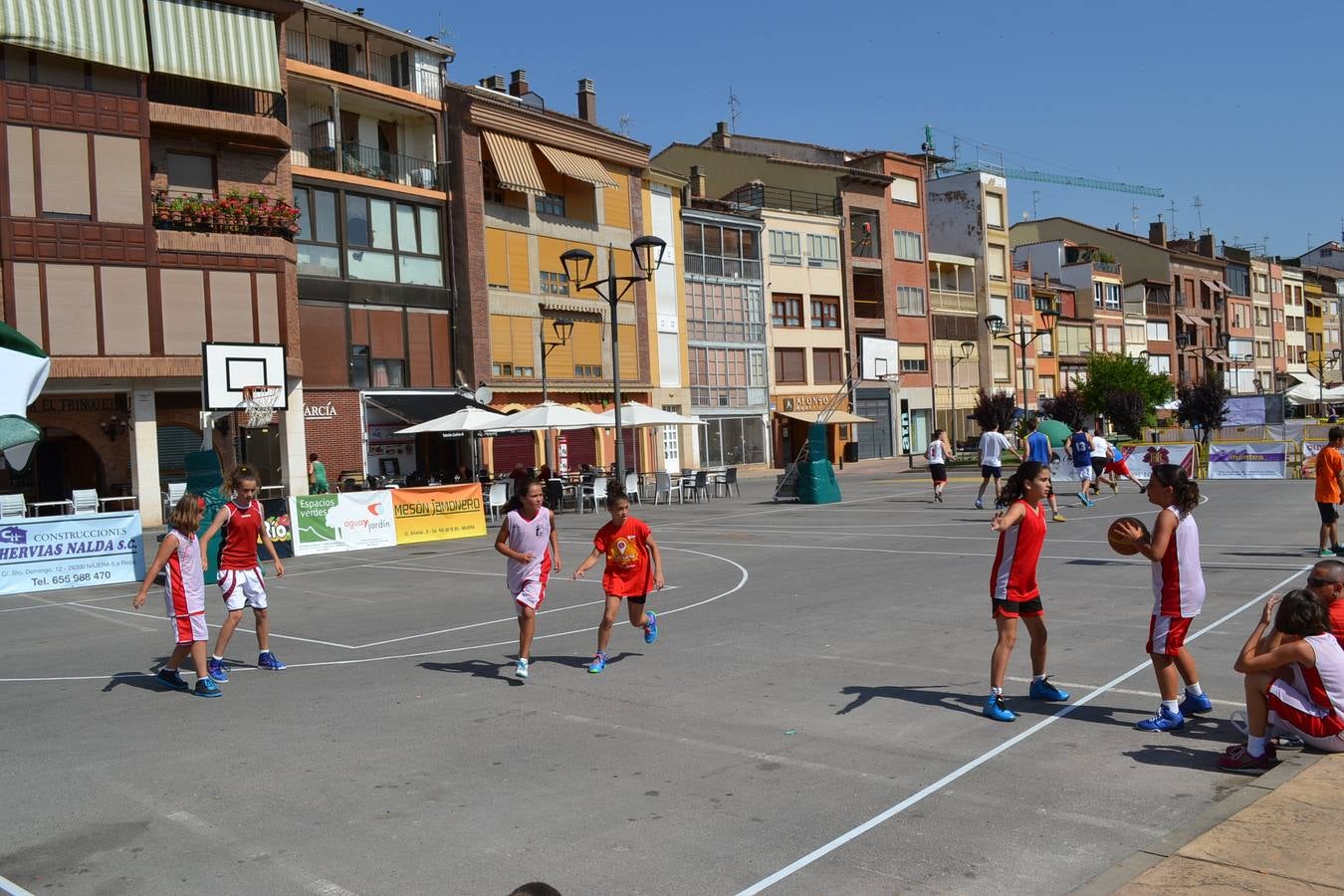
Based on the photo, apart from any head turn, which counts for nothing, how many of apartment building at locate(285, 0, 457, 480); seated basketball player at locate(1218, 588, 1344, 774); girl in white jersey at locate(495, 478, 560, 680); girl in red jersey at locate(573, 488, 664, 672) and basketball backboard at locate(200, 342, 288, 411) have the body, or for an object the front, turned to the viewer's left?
1

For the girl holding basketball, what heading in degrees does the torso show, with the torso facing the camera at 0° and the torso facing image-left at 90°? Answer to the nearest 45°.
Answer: approximately 90°

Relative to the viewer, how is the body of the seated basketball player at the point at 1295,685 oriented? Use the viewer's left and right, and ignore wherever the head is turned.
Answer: facing to the left of the viewer

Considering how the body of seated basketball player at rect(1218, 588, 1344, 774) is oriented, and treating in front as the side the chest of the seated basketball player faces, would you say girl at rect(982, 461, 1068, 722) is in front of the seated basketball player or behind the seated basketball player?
in front

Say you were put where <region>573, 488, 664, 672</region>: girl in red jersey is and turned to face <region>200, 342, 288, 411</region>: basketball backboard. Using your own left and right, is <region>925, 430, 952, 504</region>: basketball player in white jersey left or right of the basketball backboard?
right

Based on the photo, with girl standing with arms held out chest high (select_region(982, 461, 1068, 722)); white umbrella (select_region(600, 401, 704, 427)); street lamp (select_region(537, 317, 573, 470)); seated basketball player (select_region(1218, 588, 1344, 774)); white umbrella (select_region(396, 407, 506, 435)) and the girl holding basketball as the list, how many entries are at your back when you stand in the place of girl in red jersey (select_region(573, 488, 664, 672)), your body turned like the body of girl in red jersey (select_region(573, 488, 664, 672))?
3

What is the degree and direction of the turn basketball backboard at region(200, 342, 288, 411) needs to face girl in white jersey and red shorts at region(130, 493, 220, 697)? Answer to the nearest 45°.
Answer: approximately 45° to its right

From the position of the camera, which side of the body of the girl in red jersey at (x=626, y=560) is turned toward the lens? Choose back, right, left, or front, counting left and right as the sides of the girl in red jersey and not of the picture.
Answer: front

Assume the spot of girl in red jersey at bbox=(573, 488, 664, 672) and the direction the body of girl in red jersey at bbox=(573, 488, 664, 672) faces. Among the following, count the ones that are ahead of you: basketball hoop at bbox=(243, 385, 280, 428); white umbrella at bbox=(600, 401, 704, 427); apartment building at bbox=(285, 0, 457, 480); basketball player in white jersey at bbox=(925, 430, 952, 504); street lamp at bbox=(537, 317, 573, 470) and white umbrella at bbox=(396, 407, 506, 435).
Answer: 0

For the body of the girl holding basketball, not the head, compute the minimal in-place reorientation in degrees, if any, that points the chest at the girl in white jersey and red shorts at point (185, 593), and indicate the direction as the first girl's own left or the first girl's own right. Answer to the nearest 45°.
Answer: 0° — they already face them

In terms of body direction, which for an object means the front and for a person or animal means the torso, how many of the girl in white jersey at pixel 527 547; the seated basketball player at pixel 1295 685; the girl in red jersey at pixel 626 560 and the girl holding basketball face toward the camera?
2

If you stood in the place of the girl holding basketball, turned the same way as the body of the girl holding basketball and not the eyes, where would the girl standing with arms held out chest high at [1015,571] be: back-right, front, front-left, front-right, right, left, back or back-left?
front

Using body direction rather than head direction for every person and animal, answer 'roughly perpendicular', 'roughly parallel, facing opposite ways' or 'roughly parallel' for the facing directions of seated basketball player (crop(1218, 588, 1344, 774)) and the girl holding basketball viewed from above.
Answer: roughly parallel

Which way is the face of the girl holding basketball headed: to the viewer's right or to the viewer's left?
to the viewer's left

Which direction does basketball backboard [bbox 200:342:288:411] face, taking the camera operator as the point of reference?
facing the viewer and to the right of the viewer

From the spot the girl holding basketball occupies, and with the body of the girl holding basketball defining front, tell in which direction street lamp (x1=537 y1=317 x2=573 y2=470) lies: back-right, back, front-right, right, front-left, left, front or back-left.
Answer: front-right

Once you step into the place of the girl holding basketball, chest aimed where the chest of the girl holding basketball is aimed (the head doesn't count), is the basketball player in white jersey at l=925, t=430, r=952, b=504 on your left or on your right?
on your right

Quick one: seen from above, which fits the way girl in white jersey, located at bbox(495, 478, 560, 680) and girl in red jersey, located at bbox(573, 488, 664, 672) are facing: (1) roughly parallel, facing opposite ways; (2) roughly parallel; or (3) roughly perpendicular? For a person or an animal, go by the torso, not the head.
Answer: roughly parallel

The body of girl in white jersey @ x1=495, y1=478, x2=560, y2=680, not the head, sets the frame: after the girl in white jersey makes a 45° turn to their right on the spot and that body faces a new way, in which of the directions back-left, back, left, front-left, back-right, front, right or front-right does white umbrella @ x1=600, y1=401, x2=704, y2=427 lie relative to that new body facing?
back-right
